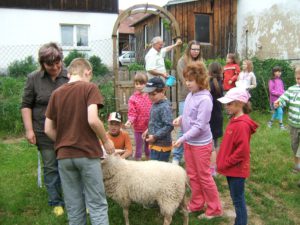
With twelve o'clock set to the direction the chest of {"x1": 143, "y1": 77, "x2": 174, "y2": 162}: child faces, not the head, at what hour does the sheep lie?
The sheep is roughly at 11 o'clock from the child.

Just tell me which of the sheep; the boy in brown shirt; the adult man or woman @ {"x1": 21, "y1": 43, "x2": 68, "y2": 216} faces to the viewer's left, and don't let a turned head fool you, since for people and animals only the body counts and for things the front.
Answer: the sheep

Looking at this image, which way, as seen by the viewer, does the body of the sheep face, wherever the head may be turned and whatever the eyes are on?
to the viewer's left

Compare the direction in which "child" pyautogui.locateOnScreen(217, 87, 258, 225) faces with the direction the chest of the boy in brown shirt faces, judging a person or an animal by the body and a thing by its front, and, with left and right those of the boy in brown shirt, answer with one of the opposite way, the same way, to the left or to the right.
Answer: to the left

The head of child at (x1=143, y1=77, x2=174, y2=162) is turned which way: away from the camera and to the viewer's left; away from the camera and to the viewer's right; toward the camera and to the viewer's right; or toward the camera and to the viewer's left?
toward the camera and to the viewer's left

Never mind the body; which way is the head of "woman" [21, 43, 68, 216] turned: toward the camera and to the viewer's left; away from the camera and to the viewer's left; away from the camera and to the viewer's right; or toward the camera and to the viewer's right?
toward the camera and to the viewer's right

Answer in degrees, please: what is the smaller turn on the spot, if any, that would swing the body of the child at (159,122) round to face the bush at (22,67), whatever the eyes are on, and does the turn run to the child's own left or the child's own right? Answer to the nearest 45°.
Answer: approximately 90° to the child's own right

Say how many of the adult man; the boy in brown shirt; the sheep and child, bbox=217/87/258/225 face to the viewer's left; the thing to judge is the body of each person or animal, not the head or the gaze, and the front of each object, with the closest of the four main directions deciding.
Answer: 2

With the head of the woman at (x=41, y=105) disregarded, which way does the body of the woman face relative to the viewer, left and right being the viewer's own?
facing the viewer and to the right of the viewer

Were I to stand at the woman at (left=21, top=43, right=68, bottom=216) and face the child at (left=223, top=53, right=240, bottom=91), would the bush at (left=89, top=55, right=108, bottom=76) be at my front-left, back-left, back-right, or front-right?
front-left

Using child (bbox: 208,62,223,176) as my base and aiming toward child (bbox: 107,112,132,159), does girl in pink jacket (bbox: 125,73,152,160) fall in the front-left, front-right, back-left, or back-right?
front-right

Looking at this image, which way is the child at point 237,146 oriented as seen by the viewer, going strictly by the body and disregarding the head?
to the viewer's left

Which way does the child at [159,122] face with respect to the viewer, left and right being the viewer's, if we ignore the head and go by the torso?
facing the viewer and to the left of the viewer

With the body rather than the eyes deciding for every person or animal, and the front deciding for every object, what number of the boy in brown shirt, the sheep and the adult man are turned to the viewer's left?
1

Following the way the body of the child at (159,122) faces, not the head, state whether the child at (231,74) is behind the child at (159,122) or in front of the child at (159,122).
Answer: behind
